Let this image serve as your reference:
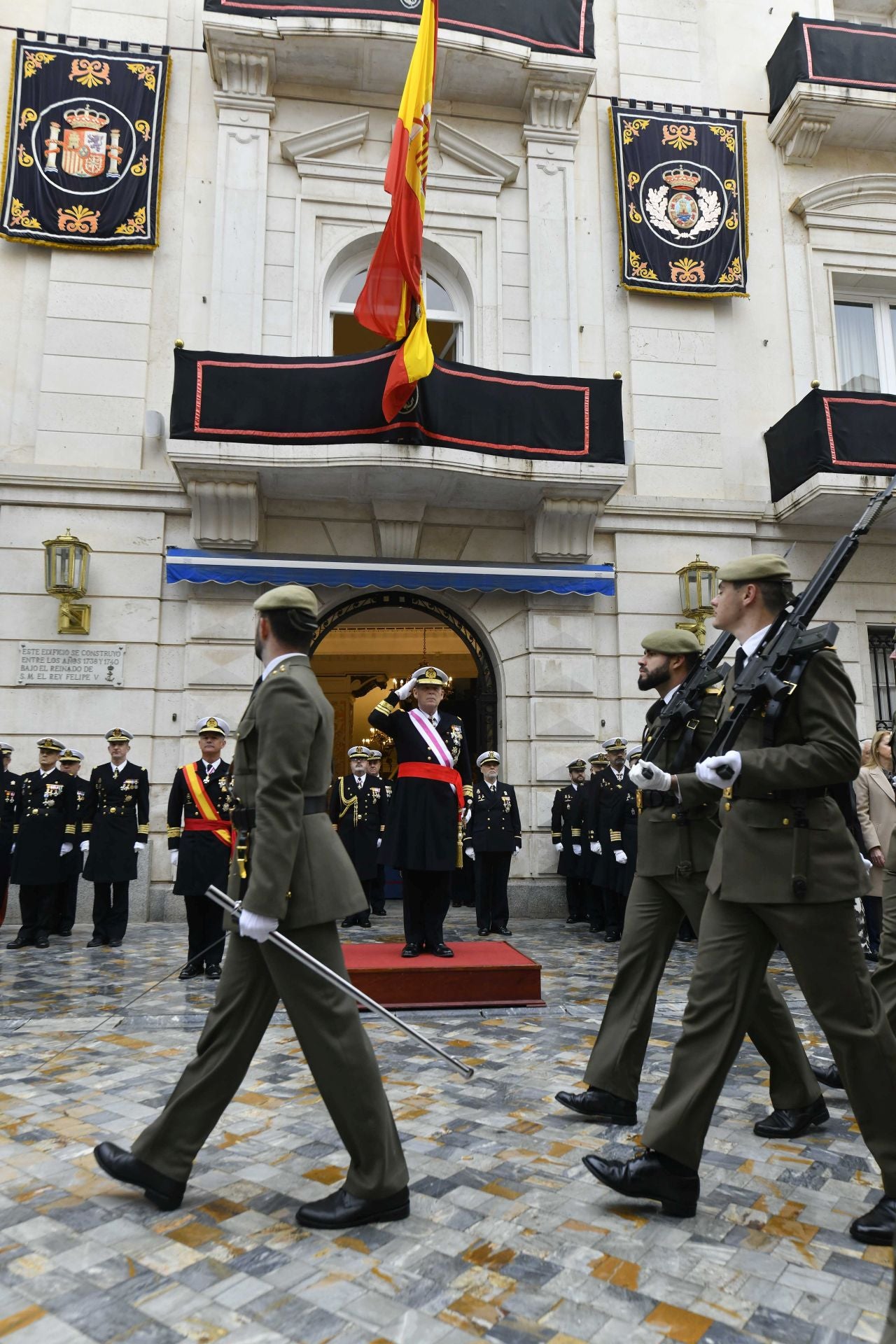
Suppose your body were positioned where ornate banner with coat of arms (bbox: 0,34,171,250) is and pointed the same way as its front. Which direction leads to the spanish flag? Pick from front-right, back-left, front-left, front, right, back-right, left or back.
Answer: front-left

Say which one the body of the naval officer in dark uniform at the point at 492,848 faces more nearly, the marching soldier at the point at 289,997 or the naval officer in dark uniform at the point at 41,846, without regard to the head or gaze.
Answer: the marching soldier

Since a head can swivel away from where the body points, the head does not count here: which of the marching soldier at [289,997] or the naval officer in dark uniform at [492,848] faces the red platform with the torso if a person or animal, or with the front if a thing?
the naval officer in dark uniform

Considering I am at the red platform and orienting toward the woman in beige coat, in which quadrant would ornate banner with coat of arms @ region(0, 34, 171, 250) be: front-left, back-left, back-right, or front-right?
back-left
